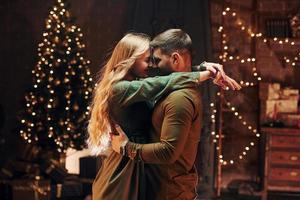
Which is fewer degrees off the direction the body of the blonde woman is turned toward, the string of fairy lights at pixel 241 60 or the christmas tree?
the string of fairy lights

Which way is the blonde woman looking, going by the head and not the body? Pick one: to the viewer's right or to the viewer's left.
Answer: to the viewer's right

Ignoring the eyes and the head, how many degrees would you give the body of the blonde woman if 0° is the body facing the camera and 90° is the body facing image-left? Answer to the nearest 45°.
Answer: approximately 270°
